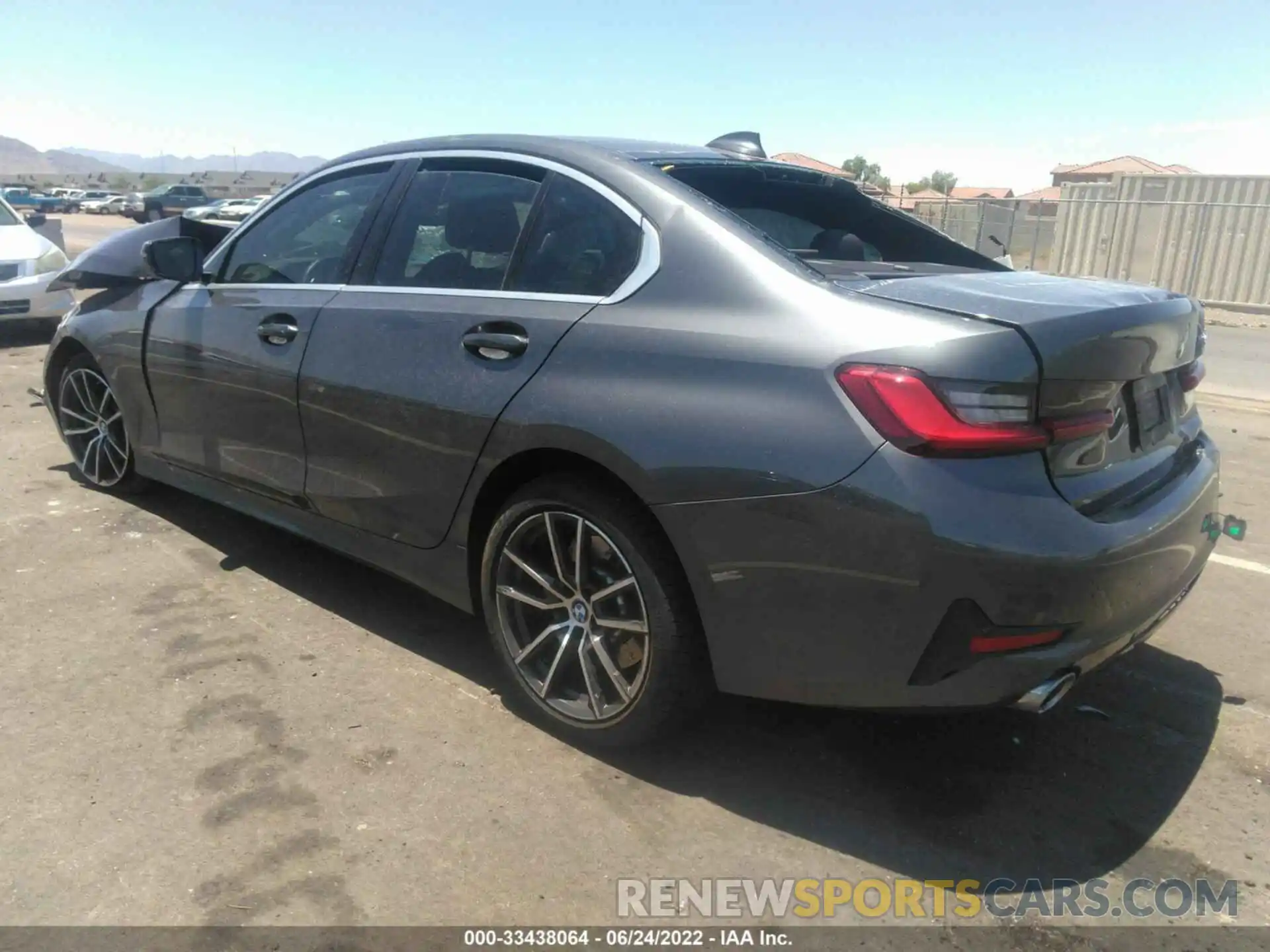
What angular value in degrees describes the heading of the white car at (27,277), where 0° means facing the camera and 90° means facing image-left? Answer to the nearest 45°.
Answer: approximately 315°

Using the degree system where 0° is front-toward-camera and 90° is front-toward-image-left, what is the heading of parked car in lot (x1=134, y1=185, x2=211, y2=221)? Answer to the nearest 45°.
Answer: approximately 45°

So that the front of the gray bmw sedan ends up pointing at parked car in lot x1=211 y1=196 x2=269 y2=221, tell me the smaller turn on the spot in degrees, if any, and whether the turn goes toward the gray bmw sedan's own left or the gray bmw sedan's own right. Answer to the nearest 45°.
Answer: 0° — it already faces it

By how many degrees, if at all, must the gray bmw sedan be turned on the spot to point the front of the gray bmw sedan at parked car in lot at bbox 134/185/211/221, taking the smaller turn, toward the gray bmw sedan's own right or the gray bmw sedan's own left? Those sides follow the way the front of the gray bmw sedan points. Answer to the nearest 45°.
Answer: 0° — it already faces it

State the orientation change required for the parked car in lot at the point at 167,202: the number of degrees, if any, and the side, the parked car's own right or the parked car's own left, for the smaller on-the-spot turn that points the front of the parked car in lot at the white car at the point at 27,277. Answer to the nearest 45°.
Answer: approximately 45° to the parked car's own left

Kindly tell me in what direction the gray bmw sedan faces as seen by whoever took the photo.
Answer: facing away from the viewer and to the left of the viewer

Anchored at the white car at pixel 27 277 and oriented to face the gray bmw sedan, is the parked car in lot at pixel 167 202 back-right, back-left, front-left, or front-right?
back-left

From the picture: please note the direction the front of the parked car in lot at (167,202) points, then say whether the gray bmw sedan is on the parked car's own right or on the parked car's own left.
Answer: on the parked car's own left

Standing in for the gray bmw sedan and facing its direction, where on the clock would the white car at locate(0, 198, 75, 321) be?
The white car is roughly at 12 o'clock from the gray bmw sedan.
